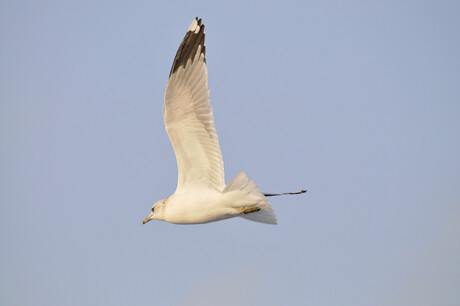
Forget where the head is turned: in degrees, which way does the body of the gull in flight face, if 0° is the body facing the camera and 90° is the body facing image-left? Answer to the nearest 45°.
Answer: approximately 90°
